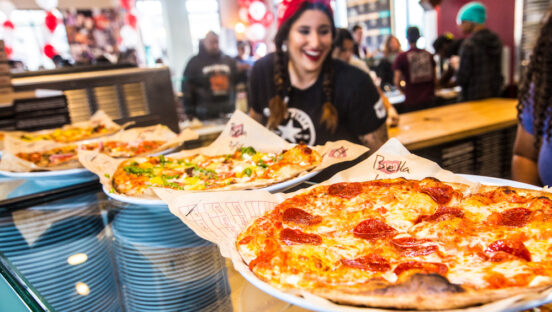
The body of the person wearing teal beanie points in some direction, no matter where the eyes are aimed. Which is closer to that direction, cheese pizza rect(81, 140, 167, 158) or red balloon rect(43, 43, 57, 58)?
the red balloon

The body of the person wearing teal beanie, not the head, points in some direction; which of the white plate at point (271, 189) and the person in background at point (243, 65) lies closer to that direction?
the person in background

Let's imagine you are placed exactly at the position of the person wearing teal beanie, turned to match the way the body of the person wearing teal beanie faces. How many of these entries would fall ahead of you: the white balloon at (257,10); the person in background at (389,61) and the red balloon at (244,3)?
3

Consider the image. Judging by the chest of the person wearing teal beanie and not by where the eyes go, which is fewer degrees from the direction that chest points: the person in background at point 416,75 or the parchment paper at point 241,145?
the person in background

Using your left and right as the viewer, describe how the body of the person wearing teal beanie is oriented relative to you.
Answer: facing away from the viewer and to the left of the viewer

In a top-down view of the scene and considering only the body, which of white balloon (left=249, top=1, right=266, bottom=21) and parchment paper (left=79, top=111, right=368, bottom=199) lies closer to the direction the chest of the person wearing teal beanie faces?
the white balloon

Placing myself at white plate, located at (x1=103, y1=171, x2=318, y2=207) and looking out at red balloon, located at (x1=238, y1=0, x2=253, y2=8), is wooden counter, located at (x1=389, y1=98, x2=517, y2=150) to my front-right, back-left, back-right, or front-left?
front-right

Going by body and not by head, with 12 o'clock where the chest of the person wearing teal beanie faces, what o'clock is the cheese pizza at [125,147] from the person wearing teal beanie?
The cheese pizza is roughly at 8 o'clock from the person wearing teal beanie.

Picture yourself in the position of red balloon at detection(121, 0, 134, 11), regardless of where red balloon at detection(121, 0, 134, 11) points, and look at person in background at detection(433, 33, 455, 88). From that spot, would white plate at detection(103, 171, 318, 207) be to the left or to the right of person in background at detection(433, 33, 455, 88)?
right

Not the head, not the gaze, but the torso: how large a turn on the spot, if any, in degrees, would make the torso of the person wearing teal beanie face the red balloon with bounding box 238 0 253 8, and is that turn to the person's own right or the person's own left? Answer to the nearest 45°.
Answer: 0° — they already face it

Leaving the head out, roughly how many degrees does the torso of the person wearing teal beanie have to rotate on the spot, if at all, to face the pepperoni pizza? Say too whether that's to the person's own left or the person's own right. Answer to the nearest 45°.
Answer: approximately 135° to the person's own left

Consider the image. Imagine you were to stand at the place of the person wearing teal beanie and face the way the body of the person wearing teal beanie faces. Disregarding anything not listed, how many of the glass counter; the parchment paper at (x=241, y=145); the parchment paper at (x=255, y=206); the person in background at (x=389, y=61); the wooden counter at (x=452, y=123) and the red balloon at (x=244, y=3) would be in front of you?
2

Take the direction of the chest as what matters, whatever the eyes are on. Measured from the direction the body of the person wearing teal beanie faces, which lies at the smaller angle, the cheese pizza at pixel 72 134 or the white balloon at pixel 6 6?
the white balloon

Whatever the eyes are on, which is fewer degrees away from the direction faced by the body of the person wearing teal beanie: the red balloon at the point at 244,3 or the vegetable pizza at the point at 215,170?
the red balloon

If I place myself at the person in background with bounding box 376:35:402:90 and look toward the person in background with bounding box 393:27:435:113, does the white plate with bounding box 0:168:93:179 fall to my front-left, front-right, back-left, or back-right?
front-right

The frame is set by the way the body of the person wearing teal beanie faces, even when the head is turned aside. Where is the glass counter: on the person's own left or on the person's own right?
on the person's own left

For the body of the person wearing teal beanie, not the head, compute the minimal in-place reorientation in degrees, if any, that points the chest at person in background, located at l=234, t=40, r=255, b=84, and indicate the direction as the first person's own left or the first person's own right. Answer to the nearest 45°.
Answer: approximately 45° to the first person's own left

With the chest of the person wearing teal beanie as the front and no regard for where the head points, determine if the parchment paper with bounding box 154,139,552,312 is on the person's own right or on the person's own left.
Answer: on the person's own left
